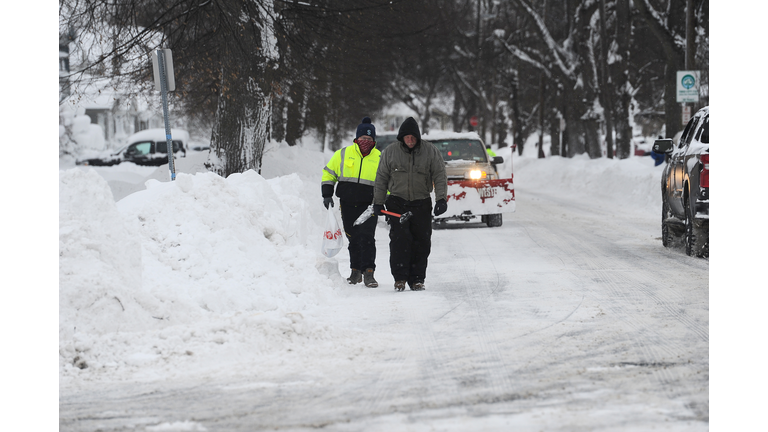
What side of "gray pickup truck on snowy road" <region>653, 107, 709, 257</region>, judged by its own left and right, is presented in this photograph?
back

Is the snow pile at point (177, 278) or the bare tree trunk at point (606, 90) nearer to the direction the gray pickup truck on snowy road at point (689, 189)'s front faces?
the bare tree trunk

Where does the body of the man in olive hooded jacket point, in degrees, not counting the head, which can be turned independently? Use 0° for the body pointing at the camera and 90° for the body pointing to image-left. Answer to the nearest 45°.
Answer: approximately 0°

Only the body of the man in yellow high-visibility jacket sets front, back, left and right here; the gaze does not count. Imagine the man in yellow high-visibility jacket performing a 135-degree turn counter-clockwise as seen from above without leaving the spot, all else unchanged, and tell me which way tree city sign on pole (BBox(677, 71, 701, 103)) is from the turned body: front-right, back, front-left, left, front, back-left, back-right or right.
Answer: front

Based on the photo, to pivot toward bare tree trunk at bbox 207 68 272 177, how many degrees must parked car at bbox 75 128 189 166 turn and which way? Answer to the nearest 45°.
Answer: approximately 90° to its left

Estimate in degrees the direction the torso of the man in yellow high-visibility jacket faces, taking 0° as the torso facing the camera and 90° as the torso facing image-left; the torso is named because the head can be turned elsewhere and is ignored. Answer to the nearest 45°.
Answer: approximately 0°
